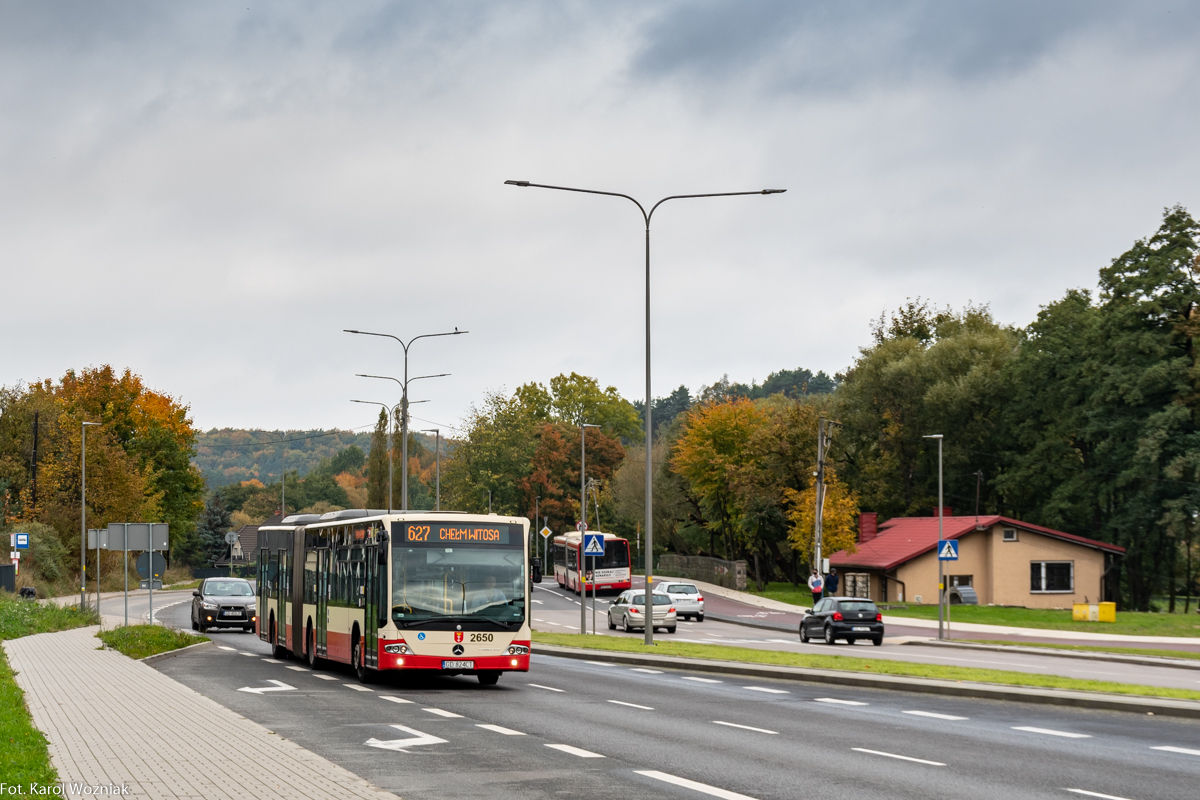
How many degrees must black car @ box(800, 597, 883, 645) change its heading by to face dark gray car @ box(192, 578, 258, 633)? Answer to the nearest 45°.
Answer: approximately 45° to its left

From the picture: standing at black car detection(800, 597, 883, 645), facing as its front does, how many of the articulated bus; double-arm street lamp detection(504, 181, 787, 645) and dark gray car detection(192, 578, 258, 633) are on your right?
0

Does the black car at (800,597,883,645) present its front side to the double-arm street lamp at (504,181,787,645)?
no

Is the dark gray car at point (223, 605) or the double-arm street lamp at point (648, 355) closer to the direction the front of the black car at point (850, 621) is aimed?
the dark gray car

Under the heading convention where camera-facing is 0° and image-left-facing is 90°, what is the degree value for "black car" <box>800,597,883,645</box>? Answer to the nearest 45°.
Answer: approximately 135°

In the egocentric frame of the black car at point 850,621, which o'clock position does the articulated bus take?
The articulated bus is roughly at 8 o'clock from the black car.
